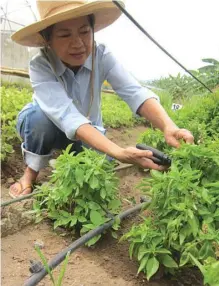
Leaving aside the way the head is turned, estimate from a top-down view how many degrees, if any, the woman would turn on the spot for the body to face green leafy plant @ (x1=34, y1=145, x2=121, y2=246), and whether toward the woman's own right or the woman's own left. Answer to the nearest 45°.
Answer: approximately 45° to the woman's own right

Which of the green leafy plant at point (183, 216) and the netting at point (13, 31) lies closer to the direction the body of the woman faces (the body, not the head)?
the green leafy plant

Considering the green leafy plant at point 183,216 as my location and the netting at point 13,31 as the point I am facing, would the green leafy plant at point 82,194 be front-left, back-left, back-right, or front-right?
front-left

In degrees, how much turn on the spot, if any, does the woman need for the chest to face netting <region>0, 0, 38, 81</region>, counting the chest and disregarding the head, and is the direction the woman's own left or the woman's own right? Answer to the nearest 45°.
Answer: approximately 135° to the woman's own left

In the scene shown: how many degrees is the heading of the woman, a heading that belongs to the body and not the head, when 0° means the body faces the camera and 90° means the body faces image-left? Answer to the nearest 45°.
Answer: approximately 315°

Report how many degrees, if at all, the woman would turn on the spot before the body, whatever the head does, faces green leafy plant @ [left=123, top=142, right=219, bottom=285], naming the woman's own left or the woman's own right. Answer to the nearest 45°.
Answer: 0° — they already face it

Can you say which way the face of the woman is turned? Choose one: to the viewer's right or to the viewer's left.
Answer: to the viewer's right

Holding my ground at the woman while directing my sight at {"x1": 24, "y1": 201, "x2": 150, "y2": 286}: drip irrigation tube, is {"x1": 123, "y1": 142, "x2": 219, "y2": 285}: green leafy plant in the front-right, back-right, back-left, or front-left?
front-left
